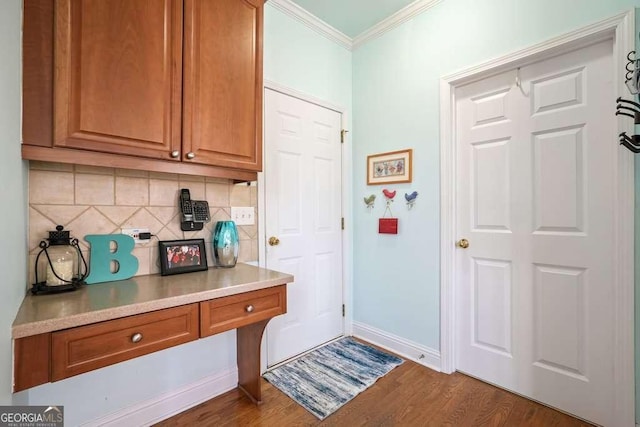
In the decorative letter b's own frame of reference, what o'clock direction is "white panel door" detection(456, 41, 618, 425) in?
The white panel door is roughly at 10 o'clock from the decorative letter b.

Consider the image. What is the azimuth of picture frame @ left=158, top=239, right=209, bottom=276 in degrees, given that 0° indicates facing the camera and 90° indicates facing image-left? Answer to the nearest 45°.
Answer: approximately 0°

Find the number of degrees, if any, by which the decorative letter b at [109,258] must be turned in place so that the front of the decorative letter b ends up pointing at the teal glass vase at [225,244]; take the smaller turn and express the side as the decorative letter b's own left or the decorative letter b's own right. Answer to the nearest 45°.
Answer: approximately 90° to the decorative letter b's own left

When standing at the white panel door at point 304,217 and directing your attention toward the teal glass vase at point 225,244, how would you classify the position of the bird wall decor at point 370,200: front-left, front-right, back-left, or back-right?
back-left

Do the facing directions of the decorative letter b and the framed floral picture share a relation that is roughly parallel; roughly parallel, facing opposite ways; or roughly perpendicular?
roughly perpendicular

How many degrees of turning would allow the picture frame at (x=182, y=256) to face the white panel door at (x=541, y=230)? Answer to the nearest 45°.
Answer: approximately 45° to its left

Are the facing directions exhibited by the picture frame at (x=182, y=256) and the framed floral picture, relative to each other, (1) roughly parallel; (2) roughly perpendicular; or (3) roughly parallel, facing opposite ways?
roughly perpendicular

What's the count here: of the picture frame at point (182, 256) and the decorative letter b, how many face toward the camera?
2
